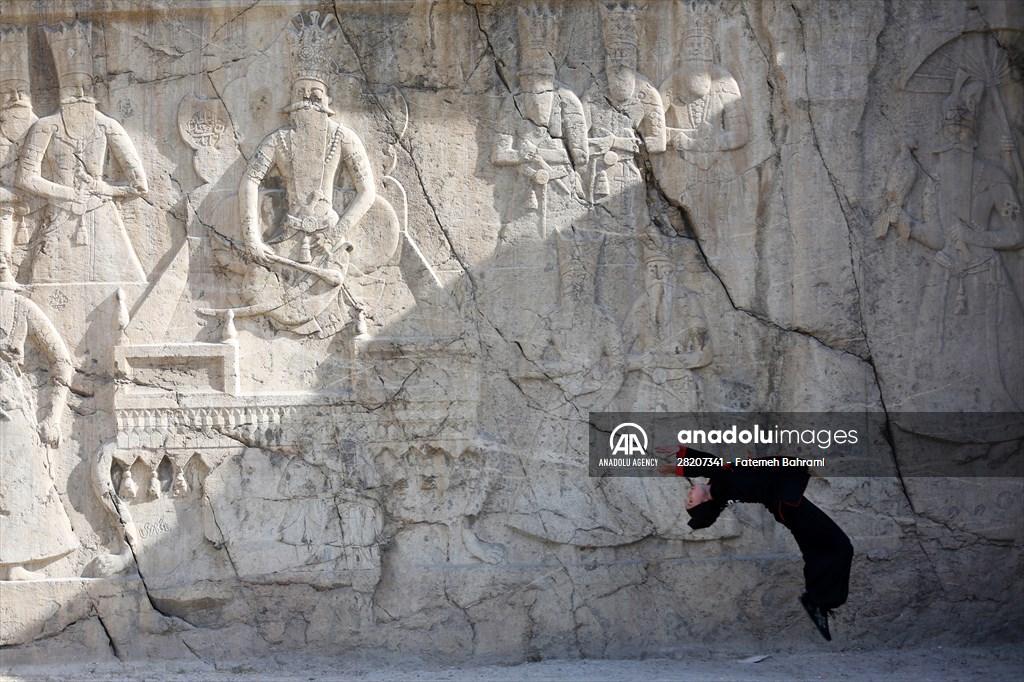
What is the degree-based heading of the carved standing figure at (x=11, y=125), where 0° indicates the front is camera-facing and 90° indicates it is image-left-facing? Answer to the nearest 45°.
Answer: approximately 0°

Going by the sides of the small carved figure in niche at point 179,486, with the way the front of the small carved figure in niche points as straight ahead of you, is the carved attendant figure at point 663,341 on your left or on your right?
on your left

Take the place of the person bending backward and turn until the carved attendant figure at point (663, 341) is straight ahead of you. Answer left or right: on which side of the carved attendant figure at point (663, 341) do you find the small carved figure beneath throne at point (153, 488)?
left

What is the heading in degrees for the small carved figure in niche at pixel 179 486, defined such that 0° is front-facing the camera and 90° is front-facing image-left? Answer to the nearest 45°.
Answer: approximately 0°

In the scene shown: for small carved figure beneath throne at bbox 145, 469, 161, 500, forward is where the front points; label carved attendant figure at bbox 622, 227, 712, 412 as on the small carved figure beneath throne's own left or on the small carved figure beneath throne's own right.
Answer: on the small carved figure beneath throne's own left

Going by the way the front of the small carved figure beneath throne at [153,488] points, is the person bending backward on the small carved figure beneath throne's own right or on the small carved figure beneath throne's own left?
on the small carved figure beneath throne's own left

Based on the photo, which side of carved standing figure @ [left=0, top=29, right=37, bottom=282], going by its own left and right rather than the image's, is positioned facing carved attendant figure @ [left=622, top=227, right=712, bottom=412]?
left
